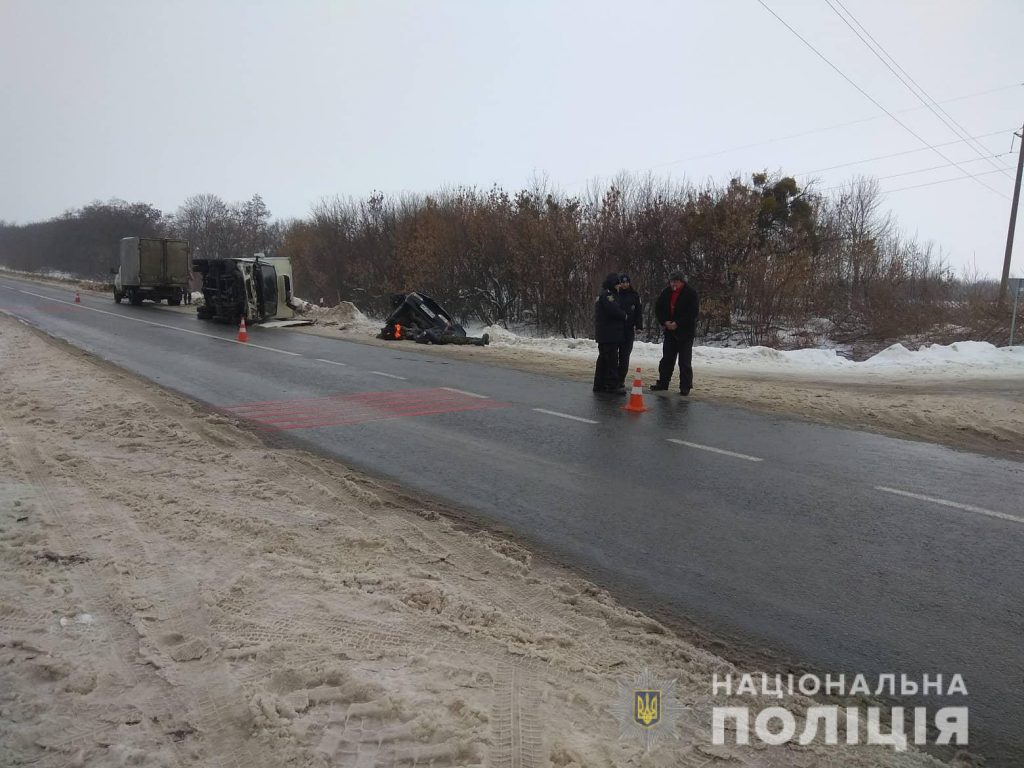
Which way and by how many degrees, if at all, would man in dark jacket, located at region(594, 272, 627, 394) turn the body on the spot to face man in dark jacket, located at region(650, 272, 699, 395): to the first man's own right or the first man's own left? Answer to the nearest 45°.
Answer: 0° — they already face them

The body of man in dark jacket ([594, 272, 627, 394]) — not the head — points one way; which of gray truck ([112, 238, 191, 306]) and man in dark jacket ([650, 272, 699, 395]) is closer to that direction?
the man in dark jacket

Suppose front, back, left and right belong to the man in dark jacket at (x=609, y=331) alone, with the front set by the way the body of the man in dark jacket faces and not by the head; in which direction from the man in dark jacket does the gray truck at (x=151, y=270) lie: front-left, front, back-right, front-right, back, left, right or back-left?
back-left

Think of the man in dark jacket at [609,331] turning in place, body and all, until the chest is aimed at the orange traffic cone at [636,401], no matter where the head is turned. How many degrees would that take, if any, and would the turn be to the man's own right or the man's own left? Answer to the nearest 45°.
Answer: approximately 90° to the man's own right

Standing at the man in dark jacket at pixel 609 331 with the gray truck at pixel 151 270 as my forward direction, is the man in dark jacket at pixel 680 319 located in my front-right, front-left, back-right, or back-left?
back-right

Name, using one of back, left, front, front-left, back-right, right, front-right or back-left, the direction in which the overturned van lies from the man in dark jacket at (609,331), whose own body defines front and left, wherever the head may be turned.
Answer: back-left

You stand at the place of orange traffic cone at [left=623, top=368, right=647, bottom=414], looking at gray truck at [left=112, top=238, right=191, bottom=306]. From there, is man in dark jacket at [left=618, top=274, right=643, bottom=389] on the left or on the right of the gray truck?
right

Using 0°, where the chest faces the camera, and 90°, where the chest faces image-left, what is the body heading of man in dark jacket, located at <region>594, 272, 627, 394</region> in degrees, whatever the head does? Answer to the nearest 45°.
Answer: approximately 270°

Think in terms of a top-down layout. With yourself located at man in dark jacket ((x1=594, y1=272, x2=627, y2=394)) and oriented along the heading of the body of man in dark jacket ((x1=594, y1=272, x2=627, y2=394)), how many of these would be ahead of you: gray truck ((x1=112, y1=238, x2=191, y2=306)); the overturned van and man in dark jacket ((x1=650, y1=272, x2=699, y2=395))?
1
